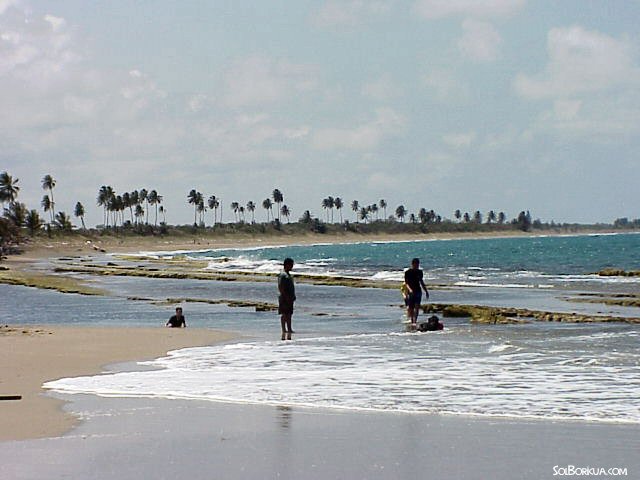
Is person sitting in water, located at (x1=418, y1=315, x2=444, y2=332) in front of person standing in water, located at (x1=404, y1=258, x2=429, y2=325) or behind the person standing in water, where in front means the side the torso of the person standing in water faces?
in front

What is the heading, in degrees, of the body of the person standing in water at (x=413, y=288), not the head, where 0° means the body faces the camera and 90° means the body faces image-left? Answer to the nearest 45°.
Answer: approximately 0°
